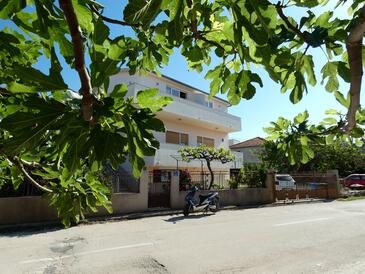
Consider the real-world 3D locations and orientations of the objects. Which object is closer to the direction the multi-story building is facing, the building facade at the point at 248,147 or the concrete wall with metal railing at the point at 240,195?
the concrete wall with metal railing

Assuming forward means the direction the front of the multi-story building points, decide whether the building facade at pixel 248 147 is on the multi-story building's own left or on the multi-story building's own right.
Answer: on the multi-story building's own left

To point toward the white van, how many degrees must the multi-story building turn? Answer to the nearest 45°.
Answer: approximately 45° to its left

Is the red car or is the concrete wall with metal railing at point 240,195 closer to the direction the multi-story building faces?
the concrete wall with metal railing

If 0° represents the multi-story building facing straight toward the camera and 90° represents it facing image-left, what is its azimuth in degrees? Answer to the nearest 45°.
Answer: approximately 315°

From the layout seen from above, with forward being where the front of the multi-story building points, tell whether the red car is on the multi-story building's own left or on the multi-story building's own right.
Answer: on the multi-story building's own left

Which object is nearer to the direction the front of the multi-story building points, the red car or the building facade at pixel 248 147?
the red car
